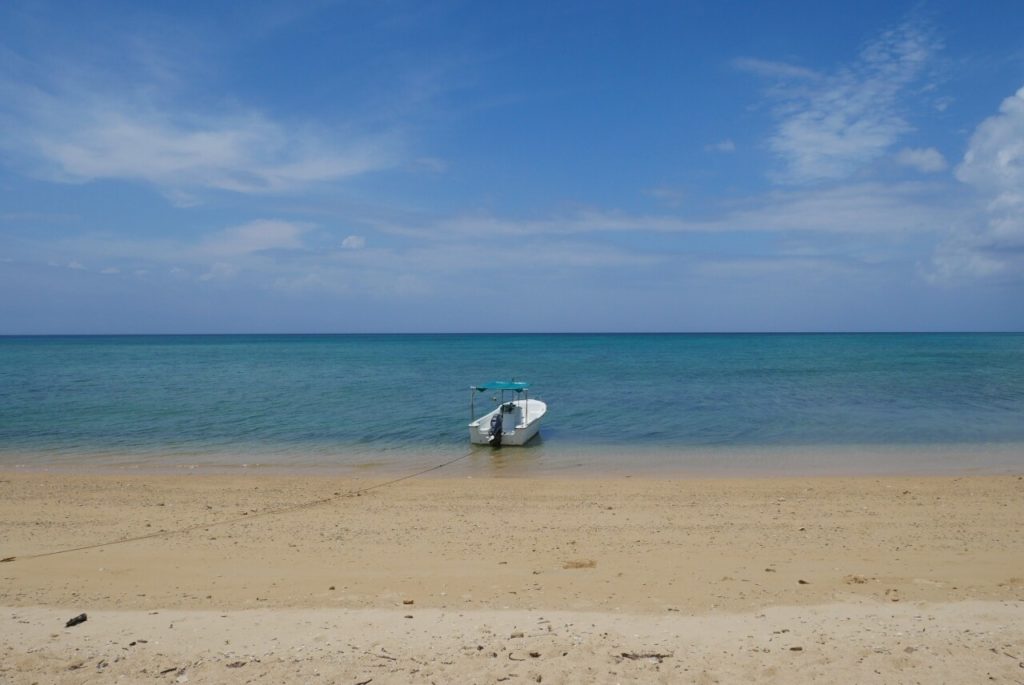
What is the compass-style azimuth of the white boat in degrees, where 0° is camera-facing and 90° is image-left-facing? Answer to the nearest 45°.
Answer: approximately 225°

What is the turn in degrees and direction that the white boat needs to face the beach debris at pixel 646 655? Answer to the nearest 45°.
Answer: approximately 135° to its right

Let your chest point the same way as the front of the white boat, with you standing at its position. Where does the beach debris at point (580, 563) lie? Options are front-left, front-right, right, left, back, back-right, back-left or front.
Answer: back-right

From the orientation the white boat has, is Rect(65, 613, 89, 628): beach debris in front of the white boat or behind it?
behind

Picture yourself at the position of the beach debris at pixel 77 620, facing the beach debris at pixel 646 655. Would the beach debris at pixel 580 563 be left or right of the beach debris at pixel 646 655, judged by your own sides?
left

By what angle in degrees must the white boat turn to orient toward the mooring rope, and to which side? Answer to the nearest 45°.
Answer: approximately 180°

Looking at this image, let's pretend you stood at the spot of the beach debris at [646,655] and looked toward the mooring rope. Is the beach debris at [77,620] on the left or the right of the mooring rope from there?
left

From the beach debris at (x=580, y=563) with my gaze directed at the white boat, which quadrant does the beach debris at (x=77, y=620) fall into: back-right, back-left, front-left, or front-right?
back-left

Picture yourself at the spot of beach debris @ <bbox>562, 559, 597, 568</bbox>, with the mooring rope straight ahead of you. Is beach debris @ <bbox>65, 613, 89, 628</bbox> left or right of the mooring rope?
left
